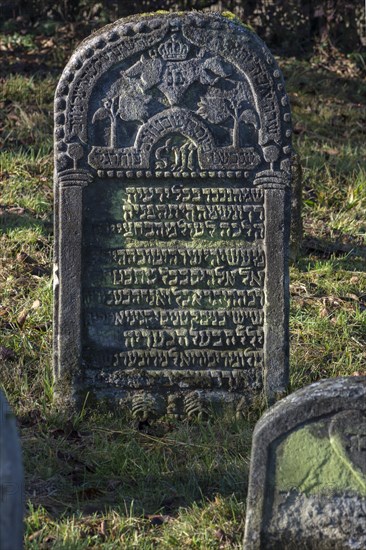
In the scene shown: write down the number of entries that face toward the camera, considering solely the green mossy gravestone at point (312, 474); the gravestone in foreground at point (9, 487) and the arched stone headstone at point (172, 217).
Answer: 3

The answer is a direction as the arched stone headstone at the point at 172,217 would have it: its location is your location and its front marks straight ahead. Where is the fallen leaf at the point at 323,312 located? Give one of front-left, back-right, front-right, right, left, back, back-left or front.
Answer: back-left

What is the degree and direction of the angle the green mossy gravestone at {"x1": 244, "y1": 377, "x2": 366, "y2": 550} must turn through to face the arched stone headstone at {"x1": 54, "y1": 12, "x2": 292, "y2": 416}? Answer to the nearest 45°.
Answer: approximately 135° to its right

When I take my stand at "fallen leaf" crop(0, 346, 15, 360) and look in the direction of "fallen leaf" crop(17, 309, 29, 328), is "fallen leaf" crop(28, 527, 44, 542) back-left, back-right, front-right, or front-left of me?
back-right

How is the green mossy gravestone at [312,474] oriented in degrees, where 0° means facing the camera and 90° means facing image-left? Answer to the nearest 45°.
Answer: approximately 0°

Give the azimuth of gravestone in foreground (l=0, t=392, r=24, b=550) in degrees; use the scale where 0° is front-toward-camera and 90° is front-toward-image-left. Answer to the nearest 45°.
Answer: approximately 0°

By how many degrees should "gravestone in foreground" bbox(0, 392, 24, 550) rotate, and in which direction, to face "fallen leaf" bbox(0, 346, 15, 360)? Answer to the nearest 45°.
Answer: approximately 180°

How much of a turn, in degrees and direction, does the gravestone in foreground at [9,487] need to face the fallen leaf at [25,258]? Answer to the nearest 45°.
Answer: approximately 180°

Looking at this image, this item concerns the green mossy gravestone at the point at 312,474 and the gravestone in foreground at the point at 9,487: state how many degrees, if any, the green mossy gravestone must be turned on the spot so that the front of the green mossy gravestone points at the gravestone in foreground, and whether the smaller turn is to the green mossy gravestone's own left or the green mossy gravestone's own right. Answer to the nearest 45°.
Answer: approximately 45° to the green mossy gravestone's own right

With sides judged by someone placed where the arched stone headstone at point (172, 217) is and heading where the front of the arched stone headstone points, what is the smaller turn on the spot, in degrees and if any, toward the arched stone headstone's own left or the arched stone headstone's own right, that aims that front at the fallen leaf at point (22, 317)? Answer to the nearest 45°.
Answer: approximately 135° to the arched stone headstone's own right

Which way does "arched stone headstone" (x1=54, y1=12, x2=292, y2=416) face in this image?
toward the camera

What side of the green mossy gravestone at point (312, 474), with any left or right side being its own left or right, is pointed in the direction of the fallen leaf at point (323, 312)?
back

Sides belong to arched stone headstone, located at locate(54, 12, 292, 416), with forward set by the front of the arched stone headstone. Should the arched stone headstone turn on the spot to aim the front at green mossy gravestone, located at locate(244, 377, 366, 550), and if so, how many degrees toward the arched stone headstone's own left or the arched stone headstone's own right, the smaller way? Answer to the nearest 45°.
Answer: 0° — it already faces it

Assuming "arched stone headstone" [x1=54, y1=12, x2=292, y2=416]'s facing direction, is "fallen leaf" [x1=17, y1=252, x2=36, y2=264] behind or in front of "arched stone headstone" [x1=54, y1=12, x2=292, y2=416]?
behind
